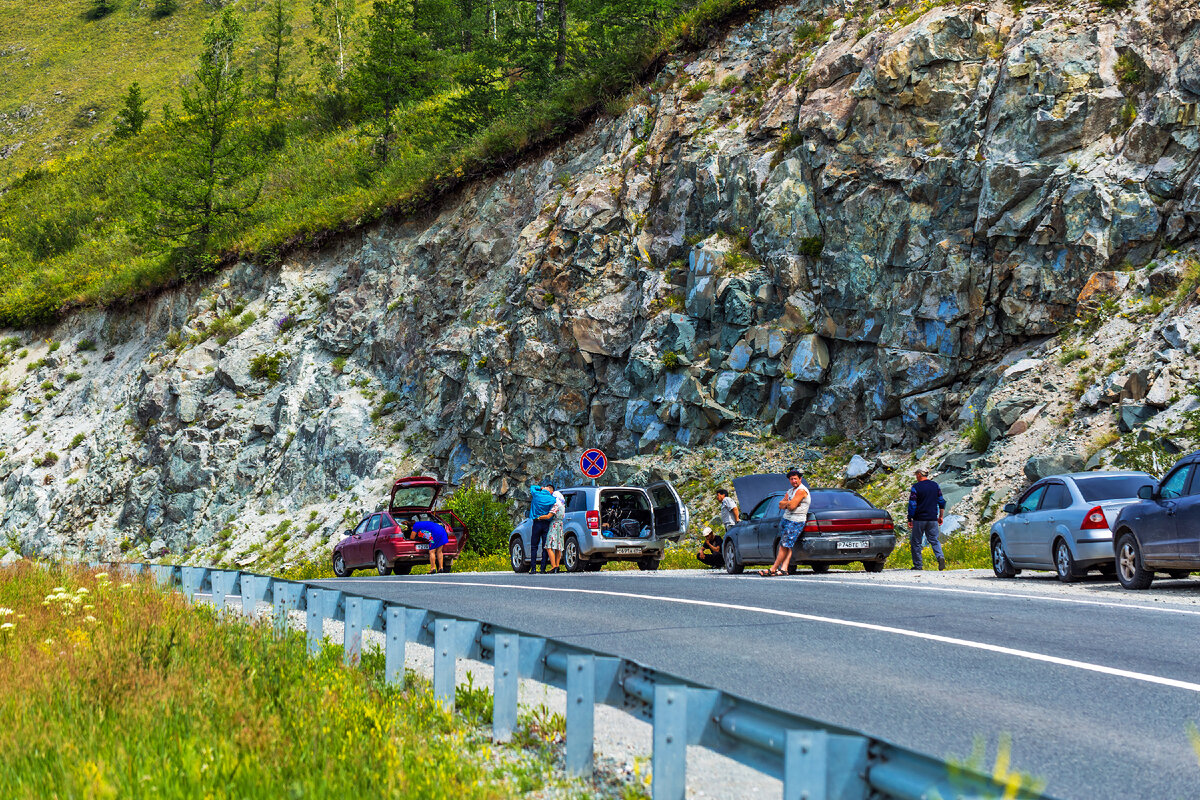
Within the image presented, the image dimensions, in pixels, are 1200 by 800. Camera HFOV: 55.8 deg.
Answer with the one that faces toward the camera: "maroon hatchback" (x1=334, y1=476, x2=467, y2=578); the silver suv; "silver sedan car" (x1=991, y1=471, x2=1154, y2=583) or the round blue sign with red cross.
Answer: the round blue sign with red cross

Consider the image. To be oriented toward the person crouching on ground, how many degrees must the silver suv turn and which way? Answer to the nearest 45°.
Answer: approximately 135° to its right

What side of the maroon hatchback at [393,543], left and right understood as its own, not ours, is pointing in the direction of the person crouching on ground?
back

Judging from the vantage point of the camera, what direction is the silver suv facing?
facing away from the viewer and to the left of the viewer

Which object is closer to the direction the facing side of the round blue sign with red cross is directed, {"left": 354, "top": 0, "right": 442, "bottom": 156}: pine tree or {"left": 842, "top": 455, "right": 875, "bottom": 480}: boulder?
the boulder

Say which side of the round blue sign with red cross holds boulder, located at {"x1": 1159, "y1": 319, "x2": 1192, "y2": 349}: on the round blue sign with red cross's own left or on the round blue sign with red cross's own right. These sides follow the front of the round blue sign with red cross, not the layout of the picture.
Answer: on the round blue sign with red cross's own left

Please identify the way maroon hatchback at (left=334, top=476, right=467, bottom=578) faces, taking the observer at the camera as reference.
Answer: facing away from the viewer and to the left of the viewer

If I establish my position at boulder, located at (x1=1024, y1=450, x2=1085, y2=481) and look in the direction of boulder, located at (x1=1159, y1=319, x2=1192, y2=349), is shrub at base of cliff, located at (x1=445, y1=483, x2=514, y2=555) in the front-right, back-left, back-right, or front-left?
back-left

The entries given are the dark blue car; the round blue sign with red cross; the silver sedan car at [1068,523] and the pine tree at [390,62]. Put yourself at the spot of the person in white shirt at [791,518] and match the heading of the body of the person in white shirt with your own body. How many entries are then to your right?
2

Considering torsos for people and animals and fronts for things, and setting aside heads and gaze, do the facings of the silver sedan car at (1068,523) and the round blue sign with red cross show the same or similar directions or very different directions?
very different directions

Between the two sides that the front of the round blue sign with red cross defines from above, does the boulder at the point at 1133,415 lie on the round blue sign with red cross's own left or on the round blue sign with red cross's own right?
on the round blue sign with red cross's own left
